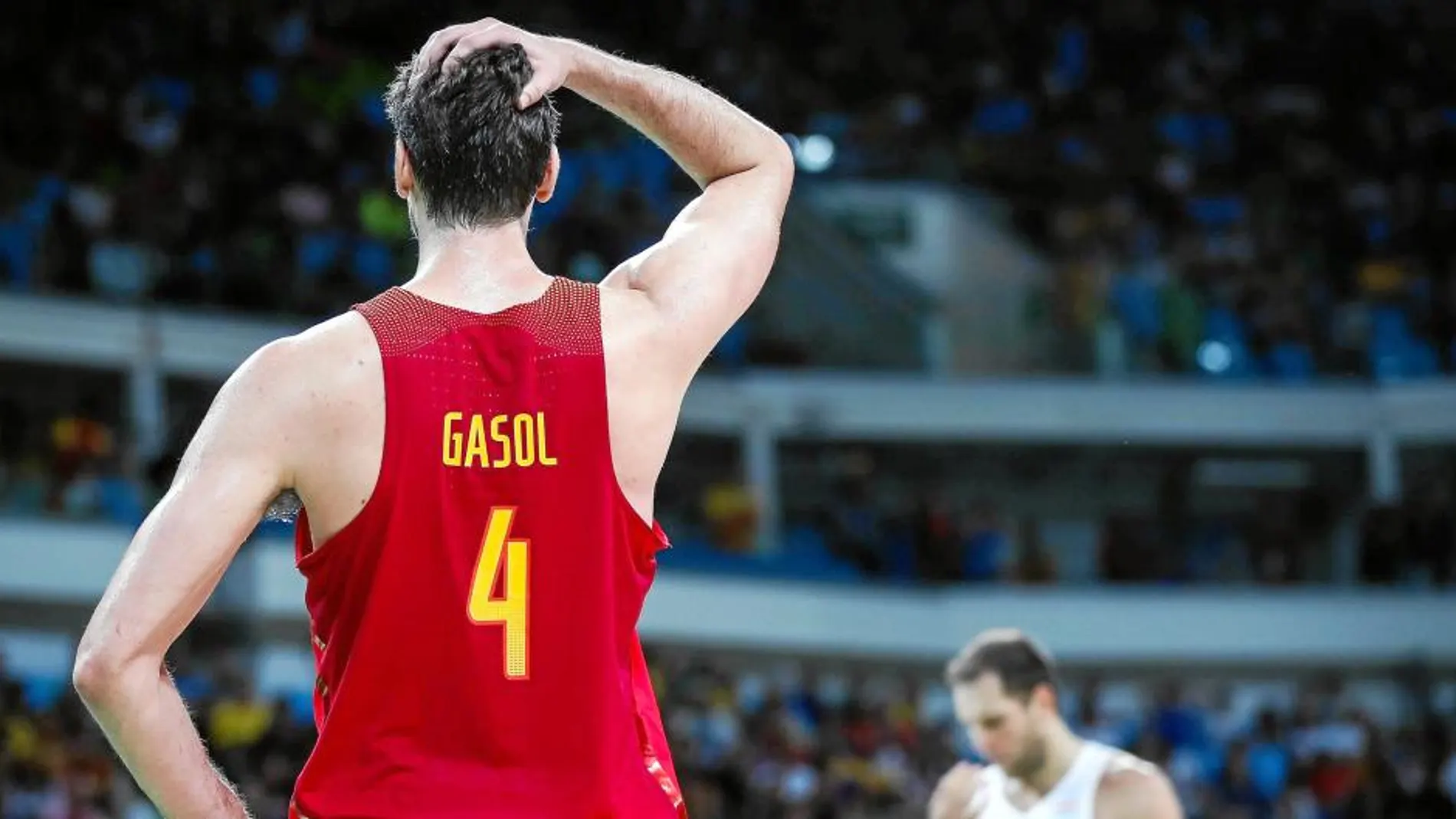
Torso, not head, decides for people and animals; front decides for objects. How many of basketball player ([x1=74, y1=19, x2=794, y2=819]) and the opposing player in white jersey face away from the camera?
1

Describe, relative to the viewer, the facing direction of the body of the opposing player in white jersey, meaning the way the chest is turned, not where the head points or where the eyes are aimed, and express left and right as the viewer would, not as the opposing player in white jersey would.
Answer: facing the viewer and to the left of the viewer

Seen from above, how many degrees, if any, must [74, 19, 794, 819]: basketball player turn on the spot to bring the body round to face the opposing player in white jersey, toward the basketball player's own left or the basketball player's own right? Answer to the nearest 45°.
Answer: approximately 45° to the basketball player's own right

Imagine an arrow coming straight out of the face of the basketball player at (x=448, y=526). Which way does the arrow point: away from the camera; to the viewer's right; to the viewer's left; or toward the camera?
away from the camera

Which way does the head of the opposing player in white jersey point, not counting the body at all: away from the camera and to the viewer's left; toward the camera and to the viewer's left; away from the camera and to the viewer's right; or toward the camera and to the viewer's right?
toward the camera and to the viewer's left

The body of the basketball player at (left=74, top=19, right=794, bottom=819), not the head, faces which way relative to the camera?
away from the camera

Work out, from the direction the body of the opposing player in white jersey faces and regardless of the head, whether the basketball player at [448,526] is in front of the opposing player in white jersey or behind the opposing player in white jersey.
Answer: in front

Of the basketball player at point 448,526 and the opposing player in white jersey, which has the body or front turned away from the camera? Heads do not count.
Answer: the basketball player
